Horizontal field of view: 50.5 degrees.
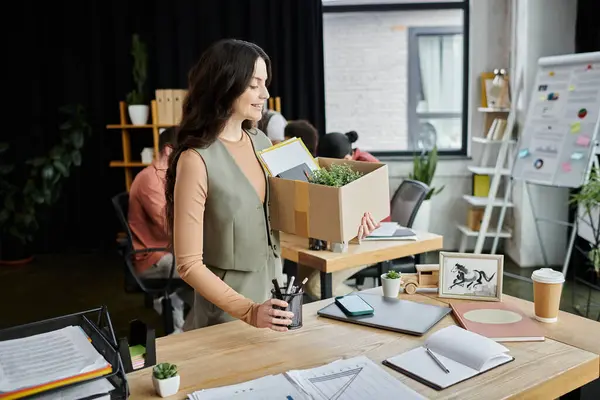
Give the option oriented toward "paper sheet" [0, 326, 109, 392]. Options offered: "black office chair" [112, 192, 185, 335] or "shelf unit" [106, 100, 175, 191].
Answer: the shelf unit

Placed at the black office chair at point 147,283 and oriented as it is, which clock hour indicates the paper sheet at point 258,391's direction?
The paper sheet is roughly at 3 o'clock from the black office chair.

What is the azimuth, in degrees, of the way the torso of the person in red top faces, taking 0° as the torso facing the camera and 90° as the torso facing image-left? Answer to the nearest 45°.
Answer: approximately 270°

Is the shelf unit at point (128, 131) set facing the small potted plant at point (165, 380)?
yes

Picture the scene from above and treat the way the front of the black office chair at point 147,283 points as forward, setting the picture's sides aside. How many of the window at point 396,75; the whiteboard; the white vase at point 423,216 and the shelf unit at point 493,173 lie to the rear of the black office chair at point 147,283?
0

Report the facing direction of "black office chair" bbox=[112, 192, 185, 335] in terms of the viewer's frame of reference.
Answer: facing to the right of the viewer

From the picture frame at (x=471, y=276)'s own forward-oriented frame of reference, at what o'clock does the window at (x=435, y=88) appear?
The window is roughly at 6 o'clock from the picture frame.

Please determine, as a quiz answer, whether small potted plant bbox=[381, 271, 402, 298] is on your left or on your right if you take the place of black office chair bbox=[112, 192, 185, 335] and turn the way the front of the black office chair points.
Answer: on your right

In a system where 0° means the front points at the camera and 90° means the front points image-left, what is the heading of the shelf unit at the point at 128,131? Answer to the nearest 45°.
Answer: approximately 0°

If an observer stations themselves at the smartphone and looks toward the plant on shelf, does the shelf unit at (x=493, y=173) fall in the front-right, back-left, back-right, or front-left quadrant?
front-right

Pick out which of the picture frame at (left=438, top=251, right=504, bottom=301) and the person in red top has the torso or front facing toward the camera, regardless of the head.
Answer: the picture frame

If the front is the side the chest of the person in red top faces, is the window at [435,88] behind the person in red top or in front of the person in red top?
in front

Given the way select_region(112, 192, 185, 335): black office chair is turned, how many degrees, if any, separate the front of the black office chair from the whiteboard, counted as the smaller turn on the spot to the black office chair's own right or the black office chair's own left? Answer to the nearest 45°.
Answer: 0° — it already faces it

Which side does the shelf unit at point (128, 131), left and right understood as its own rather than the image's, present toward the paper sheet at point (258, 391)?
front

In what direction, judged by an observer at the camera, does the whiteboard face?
facing the viewer and to the left of the viewer

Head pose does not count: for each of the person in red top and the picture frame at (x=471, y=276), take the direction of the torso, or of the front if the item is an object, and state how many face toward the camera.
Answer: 1
